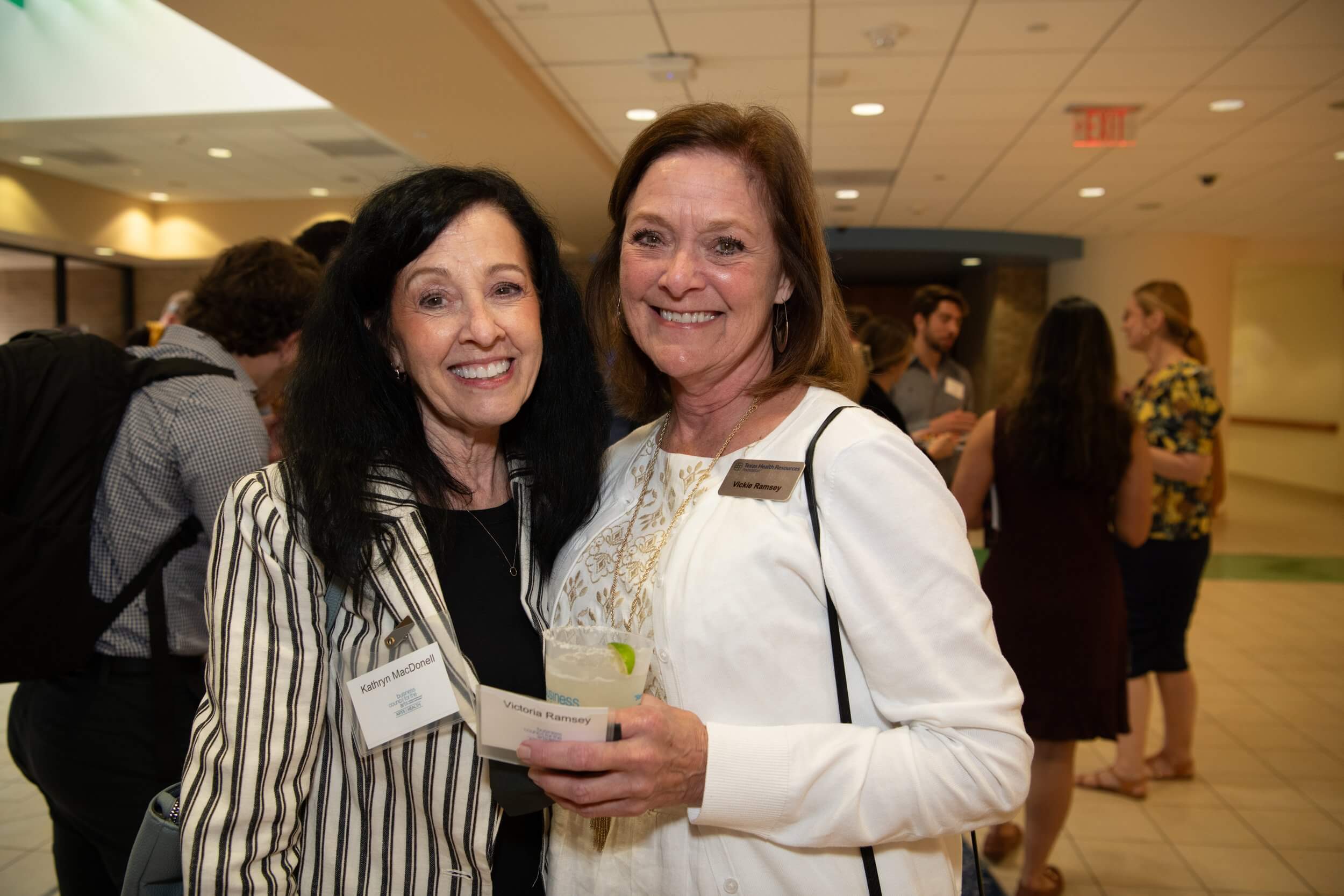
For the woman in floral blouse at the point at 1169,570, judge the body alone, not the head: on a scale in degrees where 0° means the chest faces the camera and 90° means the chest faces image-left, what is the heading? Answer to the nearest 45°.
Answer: approximately 90°

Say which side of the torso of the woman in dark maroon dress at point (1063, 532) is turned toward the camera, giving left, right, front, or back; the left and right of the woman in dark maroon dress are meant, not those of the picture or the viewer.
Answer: back

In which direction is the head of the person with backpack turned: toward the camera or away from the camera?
away from the camera

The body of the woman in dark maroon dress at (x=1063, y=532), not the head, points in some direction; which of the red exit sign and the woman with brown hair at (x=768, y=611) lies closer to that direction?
the red exit sign

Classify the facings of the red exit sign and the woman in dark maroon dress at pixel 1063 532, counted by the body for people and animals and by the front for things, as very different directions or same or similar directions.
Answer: very different directions

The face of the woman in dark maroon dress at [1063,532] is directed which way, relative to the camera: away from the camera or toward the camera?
away from the camera

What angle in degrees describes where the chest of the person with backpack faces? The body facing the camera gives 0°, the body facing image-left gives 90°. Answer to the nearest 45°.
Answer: approximately 225°

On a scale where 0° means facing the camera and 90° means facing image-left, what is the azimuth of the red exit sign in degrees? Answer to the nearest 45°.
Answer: approximately 0°
